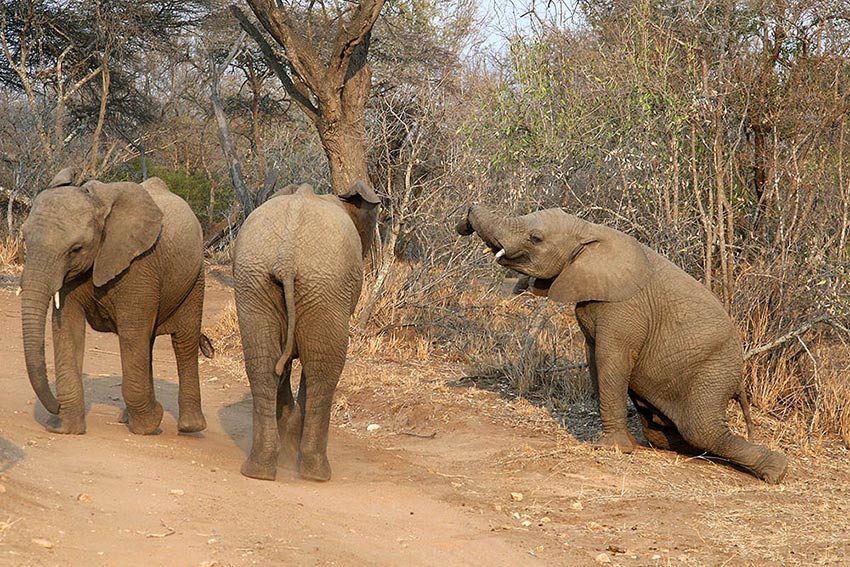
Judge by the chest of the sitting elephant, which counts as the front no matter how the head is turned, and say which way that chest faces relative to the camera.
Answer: to the viewer's left

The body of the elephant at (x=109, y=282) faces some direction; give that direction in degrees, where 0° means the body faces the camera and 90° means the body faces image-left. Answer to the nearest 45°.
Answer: approximately 45°

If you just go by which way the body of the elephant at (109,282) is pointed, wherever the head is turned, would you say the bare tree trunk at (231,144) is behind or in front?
behind

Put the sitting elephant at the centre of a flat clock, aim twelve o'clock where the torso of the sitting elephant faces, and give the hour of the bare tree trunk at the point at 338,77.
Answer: The bare tree trunk is roughly at 2 o'clock from the sitting elephant.

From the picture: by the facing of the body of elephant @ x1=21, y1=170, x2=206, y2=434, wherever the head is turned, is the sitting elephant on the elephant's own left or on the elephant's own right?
on the elephant's own left

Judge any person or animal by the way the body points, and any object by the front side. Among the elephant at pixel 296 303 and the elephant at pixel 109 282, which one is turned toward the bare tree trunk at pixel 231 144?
the elephant at pixel 296 303

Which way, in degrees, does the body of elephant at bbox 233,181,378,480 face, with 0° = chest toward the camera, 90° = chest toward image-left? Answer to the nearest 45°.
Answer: approximately 180°

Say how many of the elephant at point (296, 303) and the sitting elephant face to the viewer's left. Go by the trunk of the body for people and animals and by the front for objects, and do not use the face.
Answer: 1

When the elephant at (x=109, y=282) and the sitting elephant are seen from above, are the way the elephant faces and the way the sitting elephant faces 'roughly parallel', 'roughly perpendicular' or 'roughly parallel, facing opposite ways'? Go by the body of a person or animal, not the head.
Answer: roughly perpendicular

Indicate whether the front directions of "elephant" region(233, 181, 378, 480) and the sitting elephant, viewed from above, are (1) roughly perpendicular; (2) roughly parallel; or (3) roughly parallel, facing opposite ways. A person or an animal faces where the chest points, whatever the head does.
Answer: roughly perpendicular

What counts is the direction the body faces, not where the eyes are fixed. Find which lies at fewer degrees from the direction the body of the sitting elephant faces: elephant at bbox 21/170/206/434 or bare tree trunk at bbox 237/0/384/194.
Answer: the elephant
